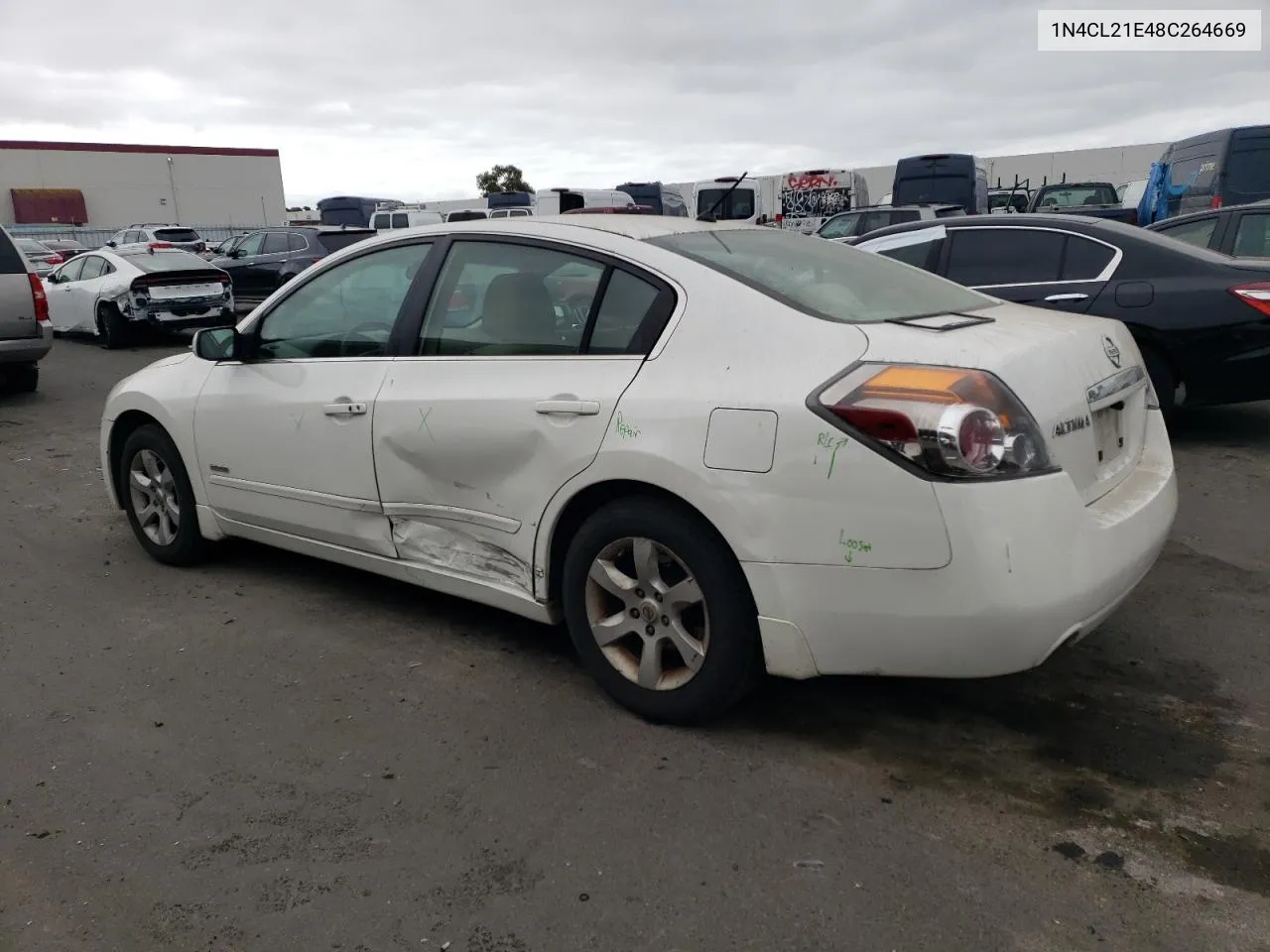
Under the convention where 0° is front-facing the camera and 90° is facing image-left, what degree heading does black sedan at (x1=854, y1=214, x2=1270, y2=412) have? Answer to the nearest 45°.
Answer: approximately 90°

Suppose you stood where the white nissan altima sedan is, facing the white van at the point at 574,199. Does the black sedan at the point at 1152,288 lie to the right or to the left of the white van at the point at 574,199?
right

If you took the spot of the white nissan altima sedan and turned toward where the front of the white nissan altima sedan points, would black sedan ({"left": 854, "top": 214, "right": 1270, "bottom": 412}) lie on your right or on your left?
on your right
